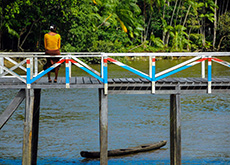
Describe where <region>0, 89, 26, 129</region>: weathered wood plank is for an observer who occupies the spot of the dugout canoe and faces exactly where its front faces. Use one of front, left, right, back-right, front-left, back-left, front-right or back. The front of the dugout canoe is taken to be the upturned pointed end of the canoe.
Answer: back-right

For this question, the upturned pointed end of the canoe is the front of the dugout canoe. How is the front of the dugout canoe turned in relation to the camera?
facing to the right of the viewer
